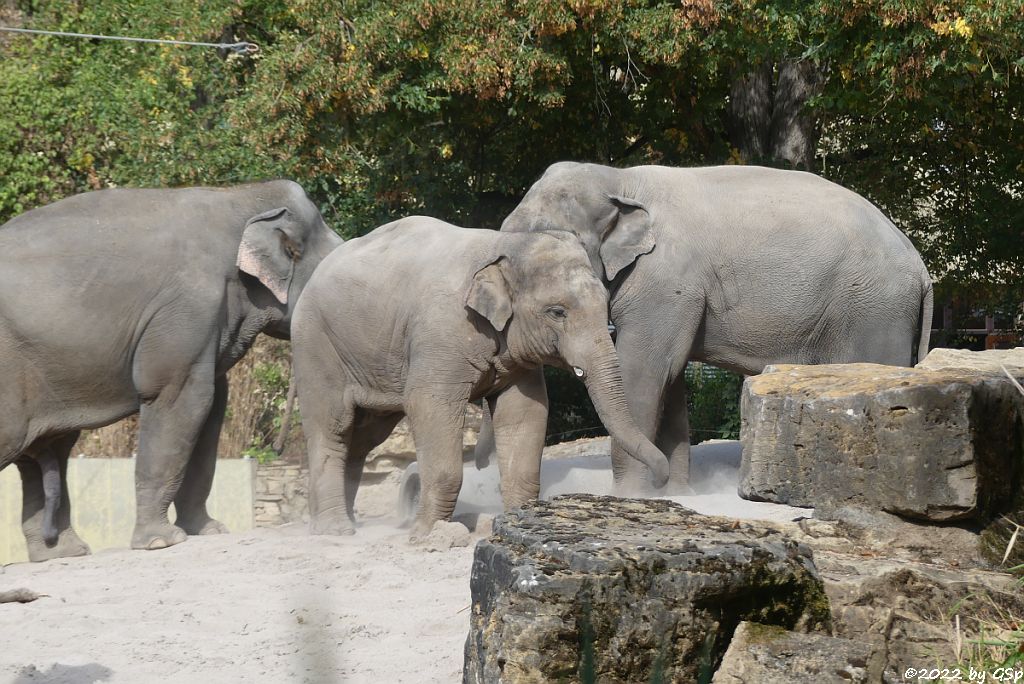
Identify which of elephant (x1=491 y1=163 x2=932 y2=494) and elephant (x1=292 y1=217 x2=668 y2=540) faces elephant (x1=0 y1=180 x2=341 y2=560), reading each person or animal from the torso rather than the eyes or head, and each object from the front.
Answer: elephant (x1=491 y1=163 x2=932 y2=494)

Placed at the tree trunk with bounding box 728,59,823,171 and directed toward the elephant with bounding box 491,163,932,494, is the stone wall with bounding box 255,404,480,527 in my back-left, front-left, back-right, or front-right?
front-right

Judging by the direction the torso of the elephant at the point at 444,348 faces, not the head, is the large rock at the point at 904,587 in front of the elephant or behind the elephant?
in front

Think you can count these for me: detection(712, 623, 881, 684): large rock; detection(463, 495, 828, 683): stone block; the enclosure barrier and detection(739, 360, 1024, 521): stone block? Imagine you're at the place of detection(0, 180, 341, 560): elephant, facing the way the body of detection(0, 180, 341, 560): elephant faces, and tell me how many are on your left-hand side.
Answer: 1

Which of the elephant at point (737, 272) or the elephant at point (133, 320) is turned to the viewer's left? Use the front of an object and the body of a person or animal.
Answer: the elephant at point (737, 272)

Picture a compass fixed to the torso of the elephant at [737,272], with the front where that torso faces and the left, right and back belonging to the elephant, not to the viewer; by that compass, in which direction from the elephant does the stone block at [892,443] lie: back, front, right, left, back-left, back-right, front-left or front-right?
left

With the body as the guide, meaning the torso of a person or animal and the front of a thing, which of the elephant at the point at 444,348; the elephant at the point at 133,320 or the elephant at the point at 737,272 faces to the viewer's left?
the elephant at the point at 737,272

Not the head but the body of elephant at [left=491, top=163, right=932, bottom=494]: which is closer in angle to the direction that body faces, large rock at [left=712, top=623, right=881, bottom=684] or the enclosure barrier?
the enclosure barrier

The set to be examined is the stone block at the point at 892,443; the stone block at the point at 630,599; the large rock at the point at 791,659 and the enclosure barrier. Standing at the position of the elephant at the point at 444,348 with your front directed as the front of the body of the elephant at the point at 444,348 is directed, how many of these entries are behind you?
1

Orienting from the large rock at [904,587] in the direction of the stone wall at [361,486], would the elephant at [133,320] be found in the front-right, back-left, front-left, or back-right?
front-left

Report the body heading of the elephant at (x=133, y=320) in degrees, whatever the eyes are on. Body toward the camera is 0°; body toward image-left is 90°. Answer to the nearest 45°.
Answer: approximately 270°

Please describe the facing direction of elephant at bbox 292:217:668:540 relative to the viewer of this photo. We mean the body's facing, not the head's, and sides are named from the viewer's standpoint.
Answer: facing the viewer and to the right of the viewer

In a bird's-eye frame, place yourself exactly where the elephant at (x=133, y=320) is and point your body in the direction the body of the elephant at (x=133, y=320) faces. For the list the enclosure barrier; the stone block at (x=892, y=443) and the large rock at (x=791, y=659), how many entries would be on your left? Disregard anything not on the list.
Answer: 1

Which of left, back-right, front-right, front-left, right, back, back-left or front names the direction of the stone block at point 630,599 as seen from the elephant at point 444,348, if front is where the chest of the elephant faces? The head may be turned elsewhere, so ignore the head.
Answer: front-right

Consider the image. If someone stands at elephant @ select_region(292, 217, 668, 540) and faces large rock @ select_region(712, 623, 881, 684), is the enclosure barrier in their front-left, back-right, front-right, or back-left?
back-right

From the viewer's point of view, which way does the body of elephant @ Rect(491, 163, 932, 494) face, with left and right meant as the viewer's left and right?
facing to the left of the viewer

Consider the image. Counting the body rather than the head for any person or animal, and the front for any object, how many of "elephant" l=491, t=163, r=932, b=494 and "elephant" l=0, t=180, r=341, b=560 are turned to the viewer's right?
1

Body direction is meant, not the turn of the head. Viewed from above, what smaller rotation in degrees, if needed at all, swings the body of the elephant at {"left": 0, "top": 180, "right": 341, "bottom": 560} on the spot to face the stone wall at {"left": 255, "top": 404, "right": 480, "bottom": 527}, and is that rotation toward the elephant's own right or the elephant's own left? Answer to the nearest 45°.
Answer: approximately 45° to the elephant's own left
